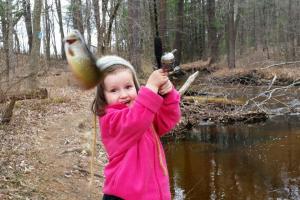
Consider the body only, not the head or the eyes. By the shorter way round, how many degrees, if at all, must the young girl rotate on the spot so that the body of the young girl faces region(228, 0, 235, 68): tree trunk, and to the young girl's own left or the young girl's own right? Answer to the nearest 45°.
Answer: approximately 135° to the young girl's own left

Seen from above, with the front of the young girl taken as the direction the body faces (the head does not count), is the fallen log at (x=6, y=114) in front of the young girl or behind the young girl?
behind

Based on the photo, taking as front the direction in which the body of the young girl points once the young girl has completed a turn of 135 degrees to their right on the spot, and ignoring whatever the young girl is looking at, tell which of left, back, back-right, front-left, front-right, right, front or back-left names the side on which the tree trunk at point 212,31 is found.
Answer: right

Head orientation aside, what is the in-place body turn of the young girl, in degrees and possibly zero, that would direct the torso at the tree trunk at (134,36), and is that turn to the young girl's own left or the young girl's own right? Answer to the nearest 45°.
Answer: approximately 135° to the young girl's own left

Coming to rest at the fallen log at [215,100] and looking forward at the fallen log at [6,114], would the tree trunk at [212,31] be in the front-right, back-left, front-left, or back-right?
back-right

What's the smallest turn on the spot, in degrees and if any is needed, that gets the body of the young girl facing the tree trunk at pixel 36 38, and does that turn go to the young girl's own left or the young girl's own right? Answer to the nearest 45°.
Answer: approximately 135° to the young girl's own left

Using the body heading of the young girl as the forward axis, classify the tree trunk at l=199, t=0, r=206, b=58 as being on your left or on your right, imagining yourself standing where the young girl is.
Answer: on your left

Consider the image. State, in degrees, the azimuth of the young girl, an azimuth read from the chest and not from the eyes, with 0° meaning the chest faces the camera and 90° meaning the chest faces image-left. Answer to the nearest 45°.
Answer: approximately 315°

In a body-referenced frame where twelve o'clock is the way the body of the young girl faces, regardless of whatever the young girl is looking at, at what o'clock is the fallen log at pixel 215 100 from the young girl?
The fallen log is roughly at 8 o'clock from the young girl.
